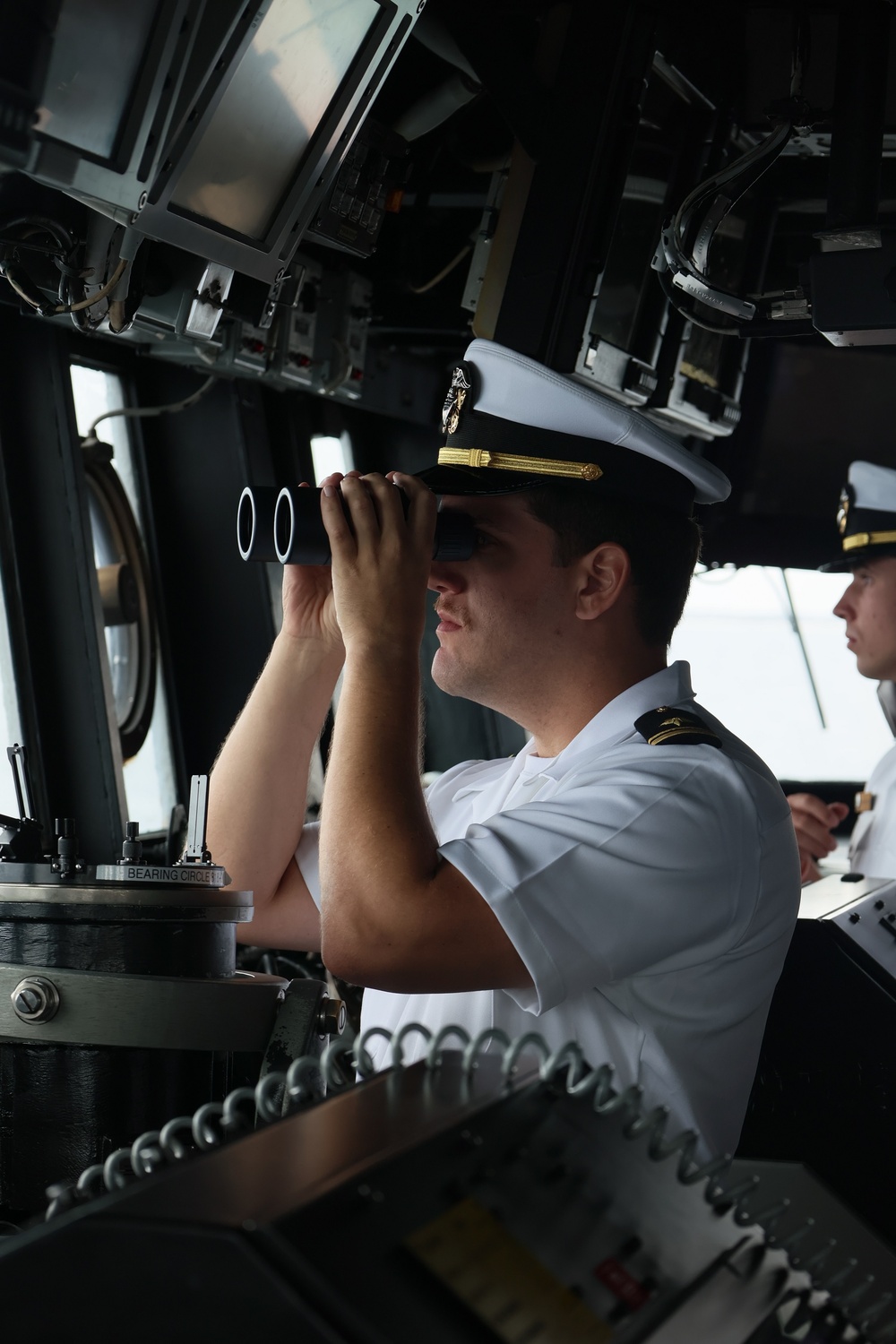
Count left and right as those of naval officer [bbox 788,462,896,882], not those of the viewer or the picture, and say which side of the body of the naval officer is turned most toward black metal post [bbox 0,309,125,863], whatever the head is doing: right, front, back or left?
front

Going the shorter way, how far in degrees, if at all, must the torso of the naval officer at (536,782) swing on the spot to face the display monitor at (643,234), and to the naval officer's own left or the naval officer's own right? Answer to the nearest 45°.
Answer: approximately 90° to the naval officer's own right

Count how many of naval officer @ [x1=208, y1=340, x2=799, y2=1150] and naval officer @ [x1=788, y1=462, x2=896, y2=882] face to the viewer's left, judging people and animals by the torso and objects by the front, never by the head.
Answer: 2

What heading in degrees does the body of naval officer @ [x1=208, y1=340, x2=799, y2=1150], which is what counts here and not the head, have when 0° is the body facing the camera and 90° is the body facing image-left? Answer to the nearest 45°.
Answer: approximately 90°

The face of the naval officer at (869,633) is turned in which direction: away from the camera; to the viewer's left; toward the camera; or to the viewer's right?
to the viewer's left

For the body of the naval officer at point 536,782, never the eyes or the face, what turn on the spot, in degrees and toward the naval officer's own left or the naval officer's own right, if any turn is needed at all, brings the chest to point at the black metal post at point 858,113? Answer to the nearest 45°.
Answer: approximately 90° to the naval officer's own right

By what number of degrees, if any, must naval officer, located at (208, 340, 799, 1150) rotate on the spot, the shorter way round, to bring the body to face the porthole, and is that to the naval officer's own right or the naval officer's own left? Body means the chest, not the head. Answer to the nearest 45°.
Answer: approximately 45° to the naval officer's own right

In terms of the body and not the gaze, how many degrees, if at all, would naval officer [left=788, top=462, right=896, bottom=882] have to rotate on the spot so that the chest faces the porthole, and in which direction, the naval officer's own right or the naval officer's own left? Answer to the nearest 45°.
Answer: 0° — they already face it

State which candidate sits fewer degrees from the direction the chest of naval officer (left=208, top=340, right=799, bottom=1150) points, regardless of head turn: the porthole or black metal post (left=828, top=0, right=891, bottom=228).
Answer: the porthole

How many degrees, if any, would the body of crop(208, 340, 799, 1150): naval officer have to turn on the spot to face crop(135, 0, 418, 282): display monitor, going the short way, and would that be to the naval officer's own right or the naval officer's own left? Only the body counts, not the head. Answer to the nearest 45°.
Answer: approximately 45° to the naval officer's own right

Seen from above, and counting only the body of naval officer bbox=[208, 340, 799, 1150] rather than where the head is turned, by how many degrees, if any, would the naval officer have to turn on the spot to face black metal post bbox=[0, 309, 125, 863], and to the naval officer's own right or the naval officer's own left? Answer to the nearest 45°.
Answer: approximately 45° to the naval officer's own right

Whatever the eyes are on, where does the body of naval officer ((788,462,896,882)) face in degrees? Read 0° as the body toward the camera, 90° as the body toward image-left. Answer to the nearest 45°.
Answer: approximately 90°
